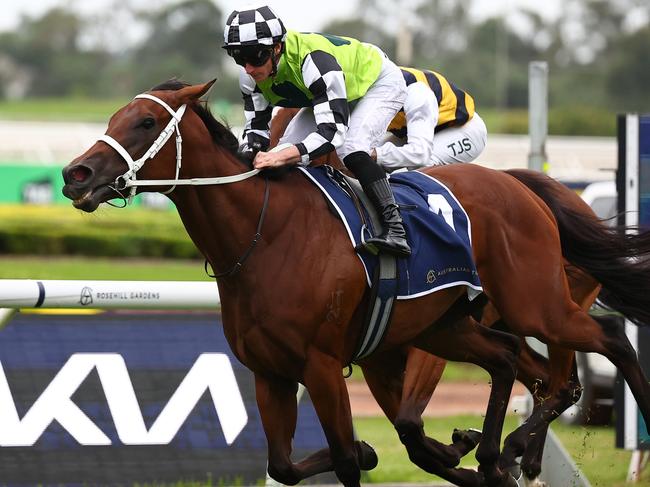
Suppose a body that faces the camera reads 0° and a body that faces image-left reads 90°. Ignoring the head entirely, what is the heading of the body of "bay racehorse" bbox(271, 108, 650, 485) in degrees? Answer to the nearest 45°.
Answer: approximately 90°

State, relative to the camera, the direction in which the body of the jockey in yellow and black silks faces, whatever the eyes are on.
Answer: to the viewer's left

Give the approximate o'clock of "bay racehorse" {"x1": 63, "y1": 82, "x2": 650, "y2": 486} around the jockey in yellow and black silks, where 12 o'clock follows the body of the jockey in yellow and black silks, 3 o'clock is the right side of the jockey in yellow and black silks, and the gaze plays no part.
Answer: The bay racehorse is roughly at 10 o'clock from the jockey in yellow and black silks.

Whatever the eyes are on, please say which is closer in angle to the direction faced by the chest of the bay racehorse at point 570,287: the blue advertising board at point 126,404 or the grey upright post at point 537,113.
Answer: the blue advertising board

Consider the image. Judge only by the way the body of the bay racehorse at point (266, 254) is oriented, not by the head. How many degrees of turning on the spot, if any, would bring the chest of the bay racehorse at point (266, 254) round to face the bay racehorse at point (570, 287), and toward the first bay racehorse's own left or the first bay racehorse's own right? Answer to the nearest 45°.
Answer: approximately 135° to the first bay racehorse's own right

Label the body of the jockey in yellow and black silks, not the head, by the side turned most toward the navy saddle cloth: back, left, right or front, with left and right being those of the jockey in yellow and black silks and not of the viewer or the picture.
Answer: left

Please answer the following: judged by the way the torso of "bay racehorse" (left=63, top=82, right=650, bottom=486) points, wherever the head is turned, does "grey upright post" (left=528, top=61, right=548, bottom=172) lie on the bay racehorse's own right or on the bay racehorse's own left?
on the bay racehorse's own right

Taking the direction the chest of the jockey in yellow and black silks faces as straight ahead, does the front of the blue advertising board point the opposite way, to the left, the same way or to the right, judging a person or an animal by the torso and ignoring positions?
to the left

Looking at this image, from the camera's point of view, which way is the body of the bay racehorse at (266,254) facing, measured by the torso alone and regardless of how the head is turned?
to the viewer's left

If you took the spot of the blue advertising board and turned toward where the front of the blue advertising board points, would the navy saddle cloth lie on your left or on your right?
on your left
